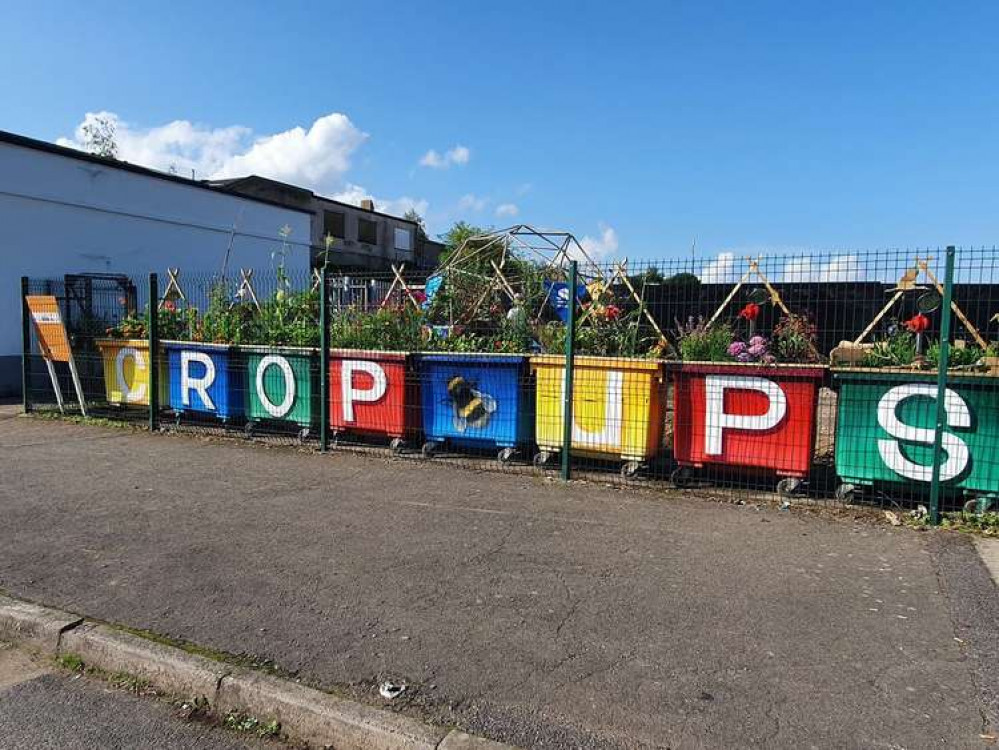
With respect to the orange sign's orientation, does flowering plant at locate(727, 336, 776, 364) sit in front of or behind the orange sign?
in front

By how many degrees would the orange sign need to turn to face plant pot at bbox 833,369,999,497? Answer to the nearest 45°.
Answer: approximately 45° to its left

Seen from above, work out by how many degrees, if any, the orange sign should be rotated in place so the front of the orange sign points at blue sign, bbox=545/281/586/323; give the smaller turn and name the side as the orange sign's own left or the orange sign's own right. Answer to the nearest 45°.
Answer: approximately 45° to the orange sign's own left

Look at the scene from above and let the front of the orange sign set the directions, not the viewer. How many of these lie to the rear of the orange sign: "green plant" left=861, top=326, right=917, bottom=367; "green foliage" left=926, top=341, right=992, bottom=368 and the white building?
1

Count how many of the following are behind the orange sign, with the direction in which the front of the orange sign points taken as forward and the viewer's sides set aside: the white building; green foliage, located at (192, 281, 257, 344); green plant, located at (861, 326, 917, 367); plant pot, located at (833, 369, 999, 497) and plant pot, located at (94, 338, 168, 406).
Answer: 1

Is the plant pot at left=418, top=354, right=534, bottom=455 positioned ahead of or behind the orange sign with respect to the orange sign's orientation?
ahead

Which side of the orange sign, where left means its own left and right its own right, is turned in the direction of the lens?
front

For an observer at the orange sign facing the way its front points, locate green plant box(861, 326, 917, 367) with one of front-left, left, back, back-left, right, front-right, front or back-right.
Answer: front-left

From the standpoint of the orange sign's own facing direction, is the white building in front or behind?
behind

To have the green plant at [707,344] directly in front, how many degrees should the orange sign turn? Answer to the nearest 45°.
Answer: approximately 45° to its left

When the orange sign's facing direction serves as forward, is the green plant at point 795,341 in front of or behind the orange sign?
in front
